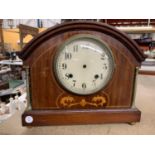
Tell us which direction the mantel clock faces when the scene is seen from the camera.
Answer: facing the viewer
